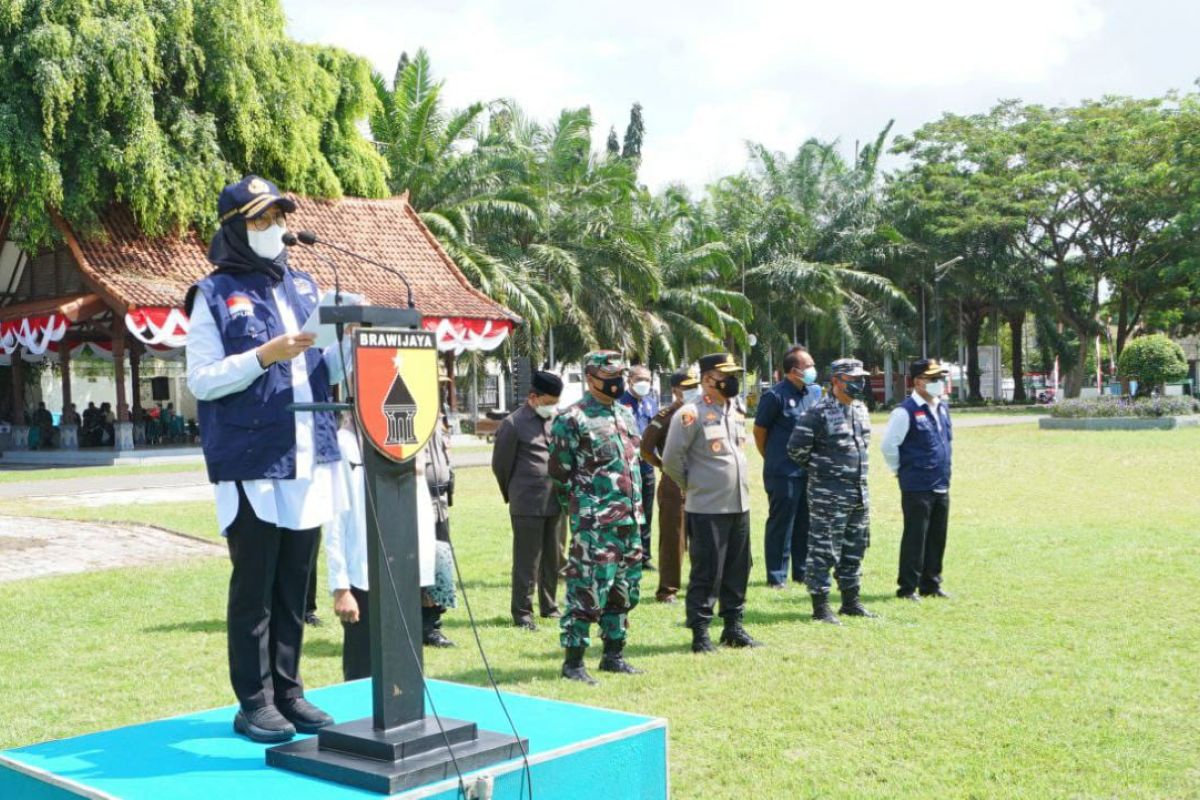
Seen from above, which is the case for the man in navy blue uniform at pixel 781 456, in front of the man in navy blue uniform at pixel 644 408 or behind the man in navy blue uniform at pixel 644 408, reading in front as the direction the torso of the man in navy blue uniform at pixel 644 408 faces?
in front

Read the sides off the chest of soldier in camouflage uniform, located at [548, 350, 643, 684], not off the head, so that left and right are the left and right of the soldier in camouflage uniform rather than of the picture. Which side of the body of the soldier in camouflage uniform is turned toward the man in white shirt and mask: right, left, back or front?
left

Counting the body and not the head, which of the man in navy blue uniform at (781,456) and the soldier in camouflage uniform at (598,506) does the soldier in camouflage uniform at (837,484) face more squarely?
the soldier in camouflage uniform

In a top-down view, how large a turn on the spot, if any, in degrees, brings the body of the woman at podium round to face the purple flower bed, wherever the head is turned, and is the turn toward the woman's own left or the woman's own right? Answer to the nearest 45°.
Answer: approximately 90° to the woman's own left

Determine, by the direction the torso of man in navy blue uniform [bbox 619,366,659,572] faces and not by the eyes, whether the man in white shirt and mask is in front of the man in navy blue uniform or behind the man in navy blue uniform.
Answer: in front
